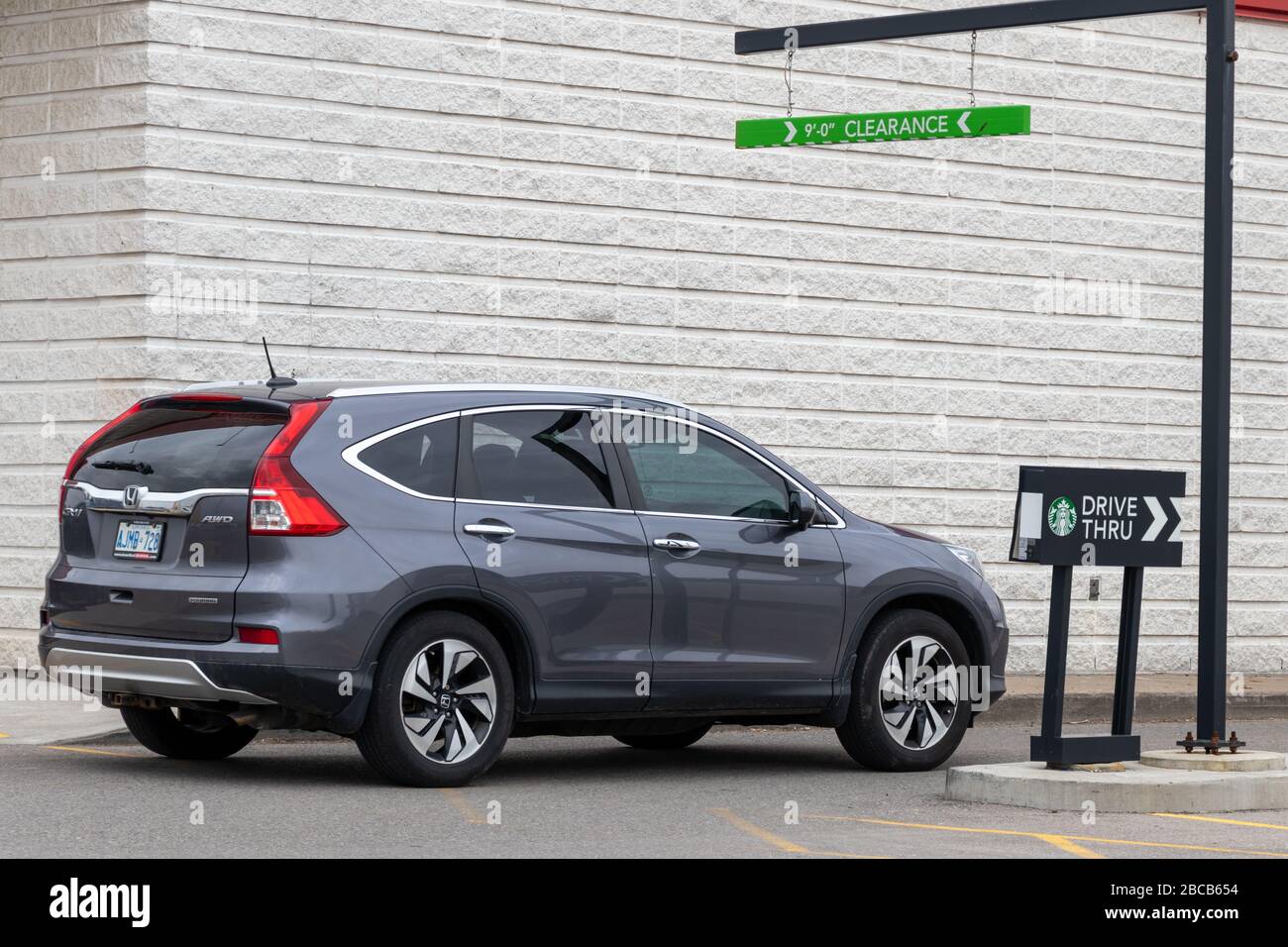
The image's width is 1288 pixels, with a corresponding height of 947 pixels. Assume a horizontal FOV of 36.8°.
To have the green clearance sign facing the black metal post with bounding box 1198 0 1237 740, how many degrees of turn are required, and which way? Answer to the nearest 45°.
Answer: approximately 45° to its left

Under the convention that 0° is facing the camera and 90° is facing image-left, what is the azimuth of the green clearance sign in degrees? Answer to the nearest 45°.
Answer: approximately 0°

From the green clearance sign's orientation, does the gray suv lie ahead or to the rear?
ahead

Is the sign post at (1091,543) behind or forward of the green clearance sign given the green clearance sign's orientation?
forward
